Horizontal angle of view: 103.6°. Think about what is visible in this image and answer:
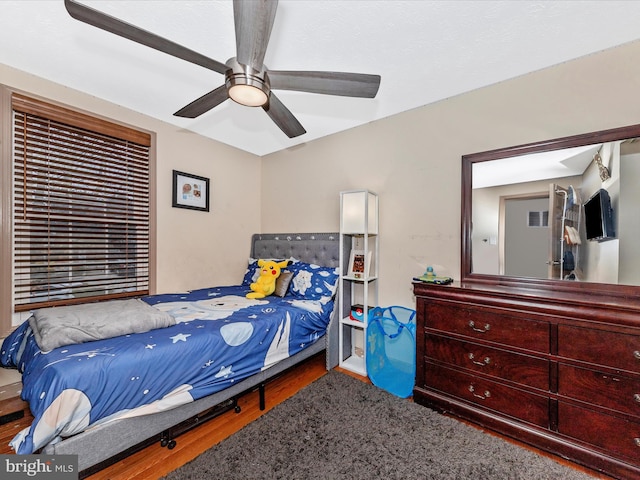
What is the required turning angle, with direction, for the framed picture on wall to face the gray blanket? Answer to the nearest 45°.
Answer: approximately 45° to its right

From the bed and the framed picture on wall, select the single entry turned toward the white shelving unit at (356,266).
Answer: the framed picture on wall

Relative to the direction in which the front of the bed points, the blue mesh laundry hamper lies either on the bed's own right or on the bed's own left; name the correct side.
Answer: on the bed's own left

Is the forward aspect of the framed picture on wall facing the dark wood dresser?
yes

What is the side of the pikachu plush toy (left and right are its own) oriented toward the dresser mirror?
left

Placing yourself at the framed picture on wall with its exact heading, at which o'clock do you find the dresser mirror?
The dresser mirror is roughly at 12 o'clock from the framed picture on wall.

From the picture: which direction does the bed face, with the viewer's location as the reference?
facing the viewer and to the left of the viewer

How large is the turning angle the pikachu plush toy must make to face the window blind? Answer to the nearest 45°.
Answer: approximately 45° to its right

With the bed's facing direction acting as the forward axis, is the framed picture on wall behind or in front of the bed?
behind

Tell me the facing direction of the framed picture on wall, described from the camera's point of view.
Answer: facing the viewer and to the right of the viewer

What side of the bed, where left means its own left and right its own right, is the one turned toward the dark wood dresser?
left

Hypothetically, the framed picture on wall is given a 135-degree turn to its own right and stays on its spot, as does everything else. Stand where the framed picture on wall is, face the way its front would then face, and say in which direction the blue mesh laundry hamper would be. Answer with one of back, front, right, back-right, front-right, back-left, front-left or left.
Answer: back-left

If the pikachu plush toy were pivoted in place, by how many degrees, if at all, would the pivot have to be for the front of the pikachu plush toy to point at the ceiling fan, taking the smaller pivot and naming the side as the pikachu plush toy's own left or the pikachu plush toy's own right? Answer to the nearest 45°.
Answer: approximately 45° to the pikachu plush toy's own left

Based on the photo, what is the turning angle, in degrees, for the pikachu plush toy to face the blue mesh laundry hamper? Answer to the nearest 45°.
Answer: approximately 90° to its left
